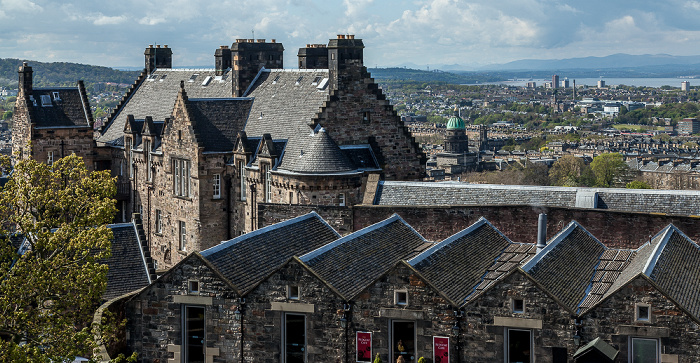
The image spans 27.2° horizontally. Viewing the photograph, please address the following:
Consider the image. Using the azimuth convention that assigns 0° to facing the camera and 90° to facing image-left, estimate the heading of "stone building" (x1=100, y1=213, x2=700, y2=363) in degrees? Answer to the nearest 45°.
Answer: approximately 0°

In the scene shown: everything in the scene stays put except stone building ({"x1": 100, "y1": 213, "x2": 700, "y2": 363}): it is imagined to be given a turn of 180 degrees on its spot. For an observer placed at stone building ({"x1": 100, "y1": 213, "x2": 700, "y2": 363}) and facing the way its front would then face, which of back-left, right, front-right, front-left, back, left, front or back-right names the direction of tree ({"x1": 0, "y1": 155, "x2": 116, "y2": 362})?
left

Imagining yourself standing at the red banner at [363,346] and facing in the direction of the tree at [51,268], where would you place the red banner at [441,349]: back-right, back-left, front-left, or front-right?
back-left
